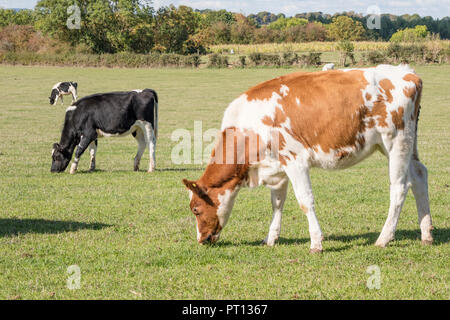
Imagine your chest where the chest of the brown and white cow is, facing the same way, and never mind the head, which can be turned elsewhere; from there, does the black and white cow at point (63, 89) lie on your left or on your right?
on your right

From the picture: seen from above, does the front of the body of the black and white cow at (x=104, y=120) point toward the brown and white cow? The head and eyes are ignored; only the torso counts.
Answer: no

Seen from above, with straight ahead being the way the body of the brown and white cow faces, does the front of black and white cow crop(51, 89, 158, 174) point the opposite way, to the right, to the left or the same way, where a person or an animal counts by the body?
the same way

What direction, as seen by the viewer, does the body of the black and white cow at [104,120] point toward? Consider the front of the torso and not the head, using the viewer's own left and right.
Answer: facing to the left of the viewer

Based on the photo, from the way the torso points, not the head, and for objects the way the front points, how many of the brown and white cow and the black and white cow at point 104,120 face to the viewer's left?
2

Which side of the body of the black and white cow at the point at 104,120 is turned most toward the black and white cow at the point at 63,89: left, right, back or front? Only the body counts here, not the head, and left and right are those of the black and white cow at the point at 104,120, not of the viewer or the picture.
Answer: right

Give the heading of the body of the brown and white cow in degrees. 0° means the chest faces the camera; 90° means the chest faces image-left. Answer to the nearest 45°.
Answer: approximately 90°

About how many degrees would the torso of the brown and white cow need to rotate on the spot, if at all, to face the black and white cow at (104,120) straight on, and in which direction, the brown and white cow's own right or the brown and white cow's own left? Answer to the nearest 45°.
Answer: approximately 45° to the brown and white cow's own right
